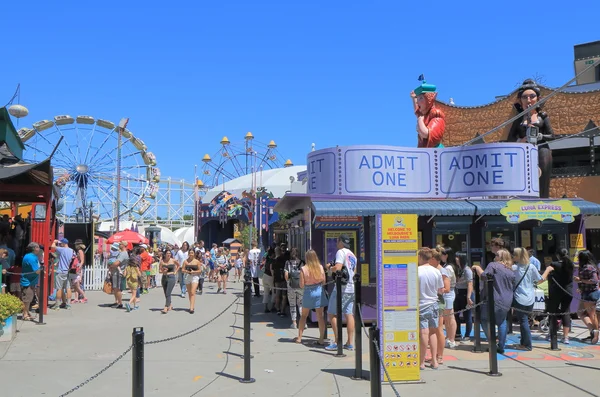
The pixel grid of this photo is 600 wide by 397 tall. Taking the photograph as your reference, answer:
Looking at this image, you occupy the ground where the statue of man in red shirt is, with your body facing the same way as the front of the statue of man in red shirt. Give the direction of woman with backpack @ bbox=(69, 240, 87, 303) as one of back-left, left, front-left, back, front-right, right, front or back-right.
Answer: front

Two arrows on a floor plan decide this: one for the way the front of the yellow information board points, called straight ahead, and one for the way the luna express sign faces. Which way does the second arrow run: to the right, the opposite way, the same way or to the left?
the same way

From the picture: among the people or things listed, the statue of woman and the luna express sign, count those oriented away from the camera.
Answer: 0

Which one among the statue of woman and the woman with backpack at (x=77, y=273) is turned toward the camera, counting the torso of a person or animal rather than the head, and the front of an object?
the statue of woman

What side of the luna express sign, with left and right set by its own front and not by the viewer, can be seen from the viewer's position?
front

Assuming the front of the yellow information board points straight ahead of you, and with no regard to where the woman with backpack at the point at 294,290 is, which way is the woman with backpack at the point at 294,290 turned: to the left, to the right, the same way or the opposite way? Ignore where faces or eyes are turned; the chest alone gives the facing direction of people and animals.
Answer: the opposite way

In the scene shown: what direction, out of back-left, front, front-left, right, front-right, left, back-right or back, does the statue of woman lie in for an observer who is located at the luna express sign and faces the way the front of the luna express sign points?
back

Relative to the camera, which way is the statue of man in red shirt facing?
to the viewer's left

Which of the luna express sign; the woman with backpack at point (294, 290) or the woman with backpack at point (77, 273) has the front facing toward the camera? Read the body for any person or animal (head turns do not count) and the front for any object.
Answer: the luna express sign

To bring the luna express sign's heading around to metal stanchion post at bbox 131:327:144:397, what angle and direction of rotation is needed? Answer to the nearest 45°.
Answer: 0° — it already faces it

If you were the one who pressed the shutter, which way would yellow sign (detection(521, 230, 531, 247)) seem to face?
facing the viewer

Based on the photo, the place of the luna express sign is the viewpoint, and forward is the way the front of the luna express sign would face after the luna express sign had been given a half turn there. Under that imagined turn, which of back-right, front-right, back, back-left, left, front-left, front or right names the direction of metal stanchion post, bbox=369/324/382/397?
back

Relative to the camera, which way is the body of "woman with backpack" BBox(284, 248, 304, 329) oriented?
away from the camera

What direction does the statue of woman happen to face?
toward the camera

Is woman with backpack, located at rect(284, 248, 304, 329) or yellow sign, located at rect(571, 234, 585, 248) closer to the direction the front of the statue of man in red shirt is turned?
the woman with backpack
